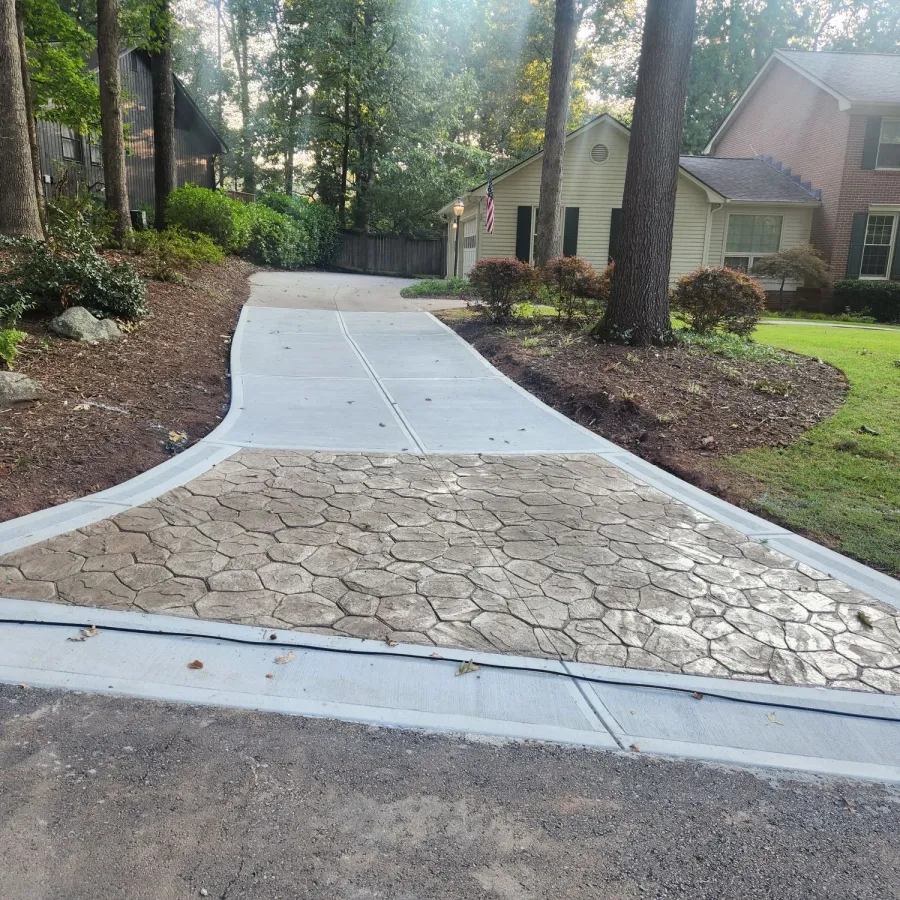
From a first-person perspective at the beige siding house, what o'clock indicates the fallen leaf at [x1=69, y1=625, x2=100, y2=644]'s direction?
The fallen leaf is roughly at 12 o'clock from the beige siding house.

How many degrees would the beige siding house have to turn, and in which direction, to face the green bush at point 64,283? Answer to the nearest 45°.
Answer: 0° — it already faces it

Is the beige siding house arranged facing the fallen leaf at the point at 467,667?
yes

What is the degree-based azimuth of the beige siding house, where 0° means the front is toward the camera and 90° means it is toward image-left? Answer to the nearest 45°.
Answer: approximately 0°

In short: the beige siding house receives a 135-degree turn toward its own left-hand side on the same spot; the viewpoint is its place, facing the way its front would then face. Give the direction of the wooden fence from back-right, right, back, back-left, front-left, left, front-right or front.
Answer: left

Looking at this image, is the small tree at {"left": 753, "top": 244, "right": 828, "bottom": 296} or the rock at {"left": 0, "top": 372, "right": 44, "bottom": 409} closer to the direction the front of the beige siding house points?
the rock

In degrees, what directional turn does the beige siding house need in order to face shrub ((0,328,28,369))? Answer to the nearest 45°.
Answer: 0° — it already faces it

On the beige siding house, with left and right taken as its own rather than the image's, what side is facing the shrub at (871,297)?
left

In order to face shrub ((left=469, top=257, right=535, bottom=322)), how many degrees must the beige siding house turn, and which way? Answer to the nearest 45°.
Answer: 0° — it already faces it

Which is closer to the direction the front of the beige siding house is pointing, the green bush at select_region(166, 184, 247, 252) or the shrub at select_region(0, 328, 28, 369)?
the shrub
